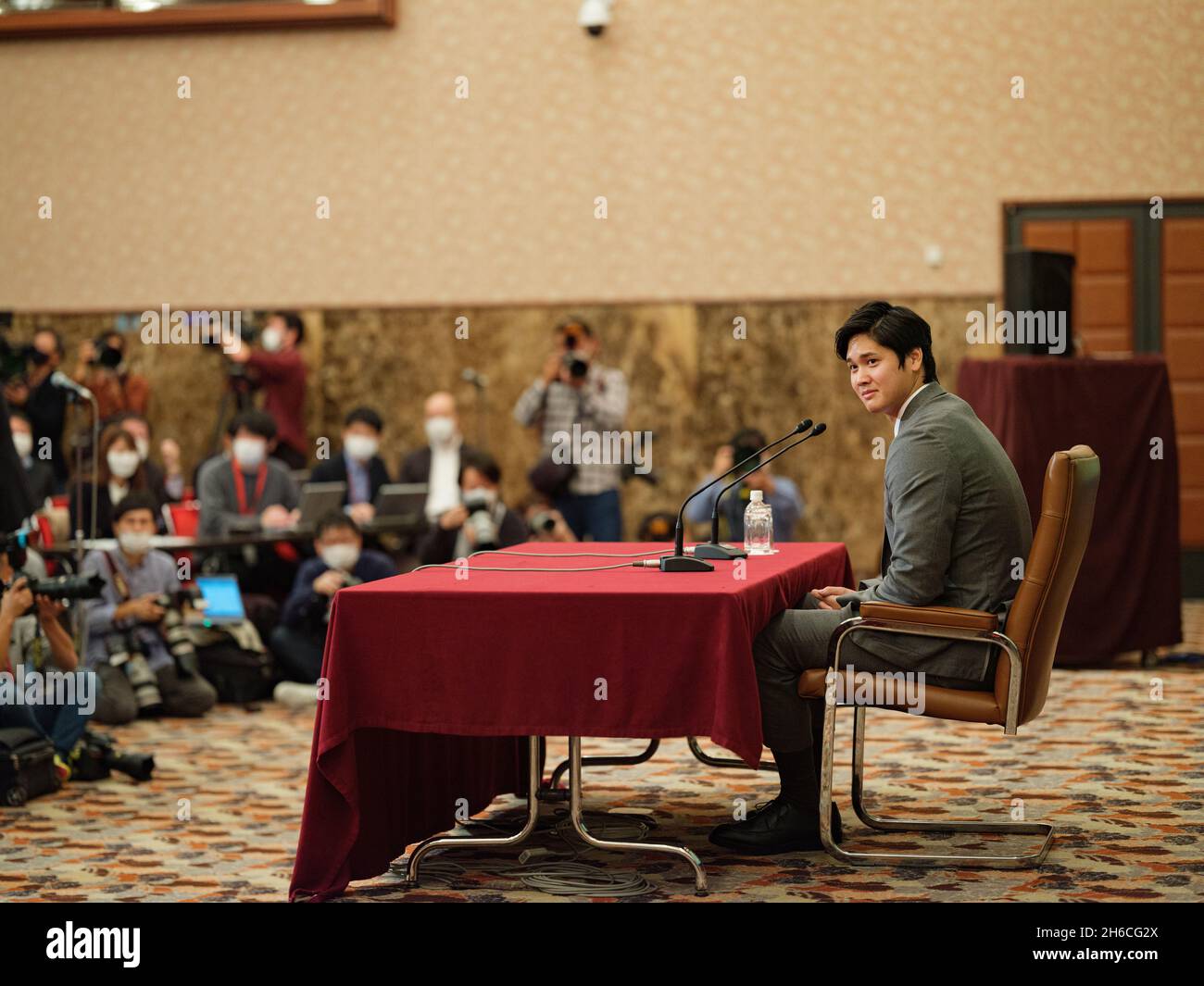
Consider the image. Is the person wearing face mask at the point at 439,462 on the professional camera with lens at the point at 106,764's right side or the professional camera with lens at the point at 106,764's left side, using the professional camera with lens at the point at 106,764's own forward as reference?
on its left

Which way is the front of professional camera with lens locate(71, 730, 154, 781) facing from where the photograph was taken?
facing to the right of the viewer

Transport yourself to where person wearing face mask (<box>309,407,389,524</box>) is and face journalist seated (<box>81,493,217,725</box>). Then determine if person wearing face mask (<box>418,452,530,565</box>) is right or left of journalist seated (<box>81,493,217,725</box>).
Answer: left

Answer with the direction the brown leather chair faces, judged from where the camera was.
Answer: facing to the left of the viewer

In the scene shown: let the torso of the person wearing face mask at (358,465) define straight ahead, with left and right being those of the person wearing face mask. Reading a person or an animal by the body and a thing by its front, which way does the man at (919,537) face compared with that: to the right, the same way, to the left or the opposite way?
to the right
